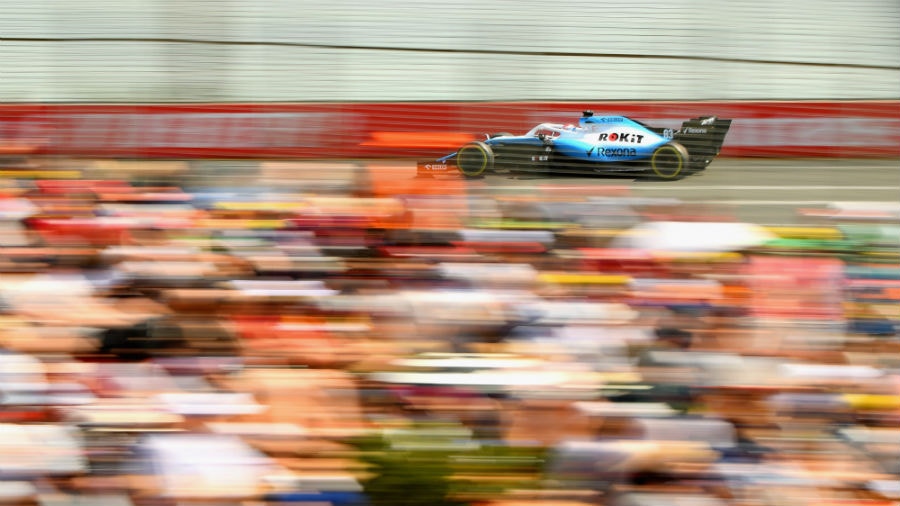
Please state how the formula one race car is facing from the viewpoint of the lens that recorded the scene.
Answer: facing to the left of the viewer
